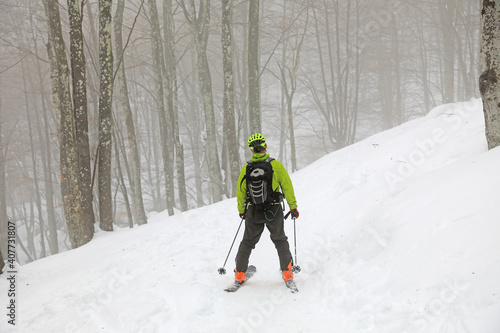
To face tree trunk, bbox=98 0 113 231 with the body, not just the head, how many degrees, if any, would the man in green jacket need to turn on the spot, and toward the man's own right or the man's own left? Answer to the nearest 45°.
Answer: approximately 45° to the man's own left

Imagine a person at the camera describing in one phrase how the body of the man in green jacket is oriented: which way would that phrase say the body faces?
away from the camera

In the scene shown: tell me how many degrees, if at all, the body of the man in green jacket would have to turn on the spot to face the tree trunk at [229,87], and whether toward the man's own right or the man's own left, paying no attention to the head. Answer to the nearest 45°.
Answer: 0° — they already face it

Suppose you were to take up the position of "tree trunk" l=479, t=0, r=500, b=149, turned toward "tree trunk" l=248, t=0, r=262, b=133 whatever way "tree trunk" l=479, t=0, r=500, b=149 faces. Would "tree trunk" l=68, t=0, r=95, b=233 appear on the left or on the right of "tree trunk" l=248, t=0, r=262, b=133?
left

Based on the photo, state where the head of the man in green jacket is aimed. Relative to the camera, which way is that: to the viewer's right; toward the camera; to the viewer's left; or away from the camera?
away from the camera

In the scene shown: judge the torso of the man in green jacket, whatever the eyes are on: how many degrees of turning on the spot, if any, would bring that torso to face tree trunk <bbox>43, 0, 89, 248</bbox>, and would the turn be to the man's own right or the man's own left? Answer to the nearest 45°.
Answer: approximately 45° to the man's own left
